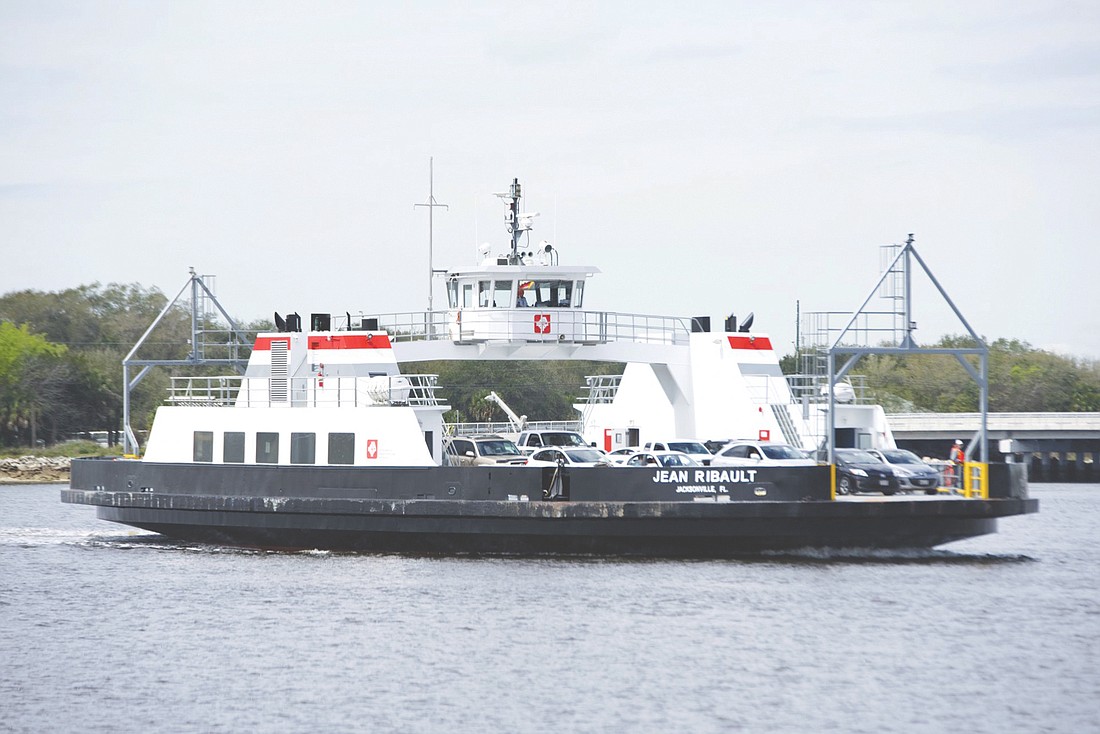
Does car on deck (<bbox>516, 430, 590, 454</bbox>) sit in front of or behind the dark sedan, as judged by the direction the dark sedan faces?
behind

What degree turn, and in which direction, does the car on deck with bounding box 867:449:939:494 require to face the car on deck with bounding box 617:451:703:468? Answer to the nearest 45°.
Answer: approximately 135° to its right

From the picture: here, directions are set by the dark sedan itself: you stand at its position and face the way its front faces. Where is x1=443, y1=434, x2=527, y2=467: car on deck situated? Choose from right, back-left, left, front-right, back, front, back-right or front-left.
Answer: back-right

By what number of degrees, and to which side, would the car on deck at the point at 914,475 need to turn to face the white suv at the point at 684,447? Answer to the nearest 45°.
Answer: approximately 135° to its right

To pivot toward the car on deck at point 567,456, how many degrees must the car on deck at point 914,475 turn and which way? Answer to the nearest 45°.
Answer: approximately 135° to its right

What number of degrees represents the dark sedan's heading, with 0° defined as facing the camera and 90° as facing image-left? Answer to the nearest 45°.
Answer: approximately 315°

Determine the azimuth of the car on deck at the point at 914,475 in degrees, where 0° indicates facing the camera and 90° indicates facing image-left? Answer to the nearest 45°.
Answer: approximately 315°
